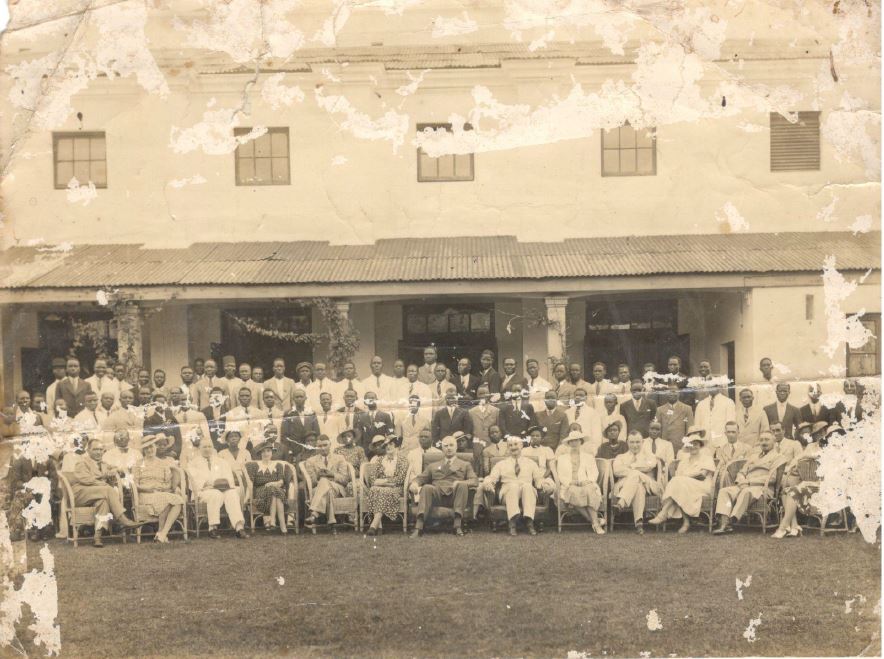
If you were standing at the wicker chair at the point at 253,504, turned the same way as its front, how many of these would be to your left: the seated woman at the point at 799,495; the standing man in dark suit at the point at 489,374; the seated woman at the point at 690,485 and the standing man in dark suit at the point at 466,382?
4

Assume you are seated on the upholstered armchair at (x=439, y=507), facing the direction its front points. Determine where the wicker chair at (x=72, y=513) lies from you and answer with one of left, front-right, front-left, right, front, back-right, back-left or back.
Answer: right

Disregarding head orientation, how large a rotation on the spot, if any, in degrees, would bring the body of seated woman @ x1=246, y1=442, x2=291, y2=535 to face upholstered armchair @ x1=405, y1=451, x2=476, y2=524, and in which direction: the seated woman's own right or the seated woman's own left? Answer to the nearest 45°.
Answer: approximately 90° to the seated woman's own left

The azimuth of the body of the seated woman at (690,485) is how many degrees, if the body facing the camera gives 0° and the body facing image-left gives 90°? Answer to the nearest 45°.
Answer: approximately 45°

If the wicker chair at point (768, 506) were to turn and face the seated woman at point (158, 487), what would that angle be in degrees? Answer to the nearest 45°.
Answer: approximately 45° to its right

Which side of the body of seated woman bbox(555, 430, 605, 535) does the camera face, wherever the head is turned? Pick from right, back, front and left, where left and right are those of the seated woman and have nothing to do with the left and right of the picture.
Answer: front

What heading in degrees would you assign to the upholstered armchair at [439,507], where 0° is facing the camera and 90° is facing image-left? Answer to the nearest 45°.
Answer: approximately 0°

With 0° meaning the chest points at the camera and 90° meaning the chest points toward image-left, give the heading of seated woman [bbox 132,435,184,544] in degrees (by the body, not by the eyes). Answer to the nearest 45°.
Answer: approximately 0°

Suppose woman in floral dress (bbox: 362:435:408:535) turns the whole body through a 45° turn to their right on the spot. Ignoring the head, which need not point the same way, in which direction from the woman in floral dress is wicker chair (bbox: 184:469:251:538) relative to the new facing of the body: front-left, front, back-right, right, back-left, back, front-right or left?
front-right

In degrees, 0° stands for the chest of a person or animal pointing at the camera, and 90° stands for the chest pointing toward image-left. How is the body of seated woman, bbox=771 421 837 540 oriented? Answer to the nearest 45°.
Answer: approximately 45°

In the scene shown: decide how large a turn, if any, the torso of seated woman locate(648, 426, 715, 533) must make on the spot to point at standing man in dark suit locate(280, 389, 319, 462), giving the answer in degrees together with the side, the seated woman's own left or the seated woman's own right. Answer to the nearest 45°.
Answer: approximately 45° to the seated woman's own right

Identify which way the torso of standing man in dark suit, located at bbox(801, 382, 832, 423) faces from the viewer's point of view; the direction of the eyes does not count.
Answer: toward the camera

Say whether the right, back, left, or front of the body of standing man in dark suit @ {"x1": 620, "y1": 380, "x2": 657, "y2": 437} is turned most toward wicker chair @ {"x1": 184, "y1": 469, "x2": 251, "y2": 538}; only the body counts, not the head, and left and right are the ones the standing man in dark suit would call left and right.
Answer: right

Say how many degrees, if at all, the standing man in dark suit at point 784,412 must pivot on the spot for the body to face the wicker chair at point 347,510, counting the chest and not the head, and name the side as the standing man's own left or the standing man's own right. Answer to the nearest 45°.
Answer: approximately 90° to the standing man's own right
